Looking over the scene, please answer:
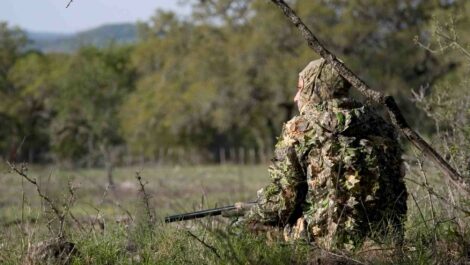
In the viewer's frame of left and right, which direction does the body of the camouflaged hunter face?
facing away from the viewer and to the left of the viewer

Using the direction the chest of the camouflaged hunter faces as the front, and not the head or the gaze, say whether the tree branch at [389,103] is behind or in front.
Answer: behind
